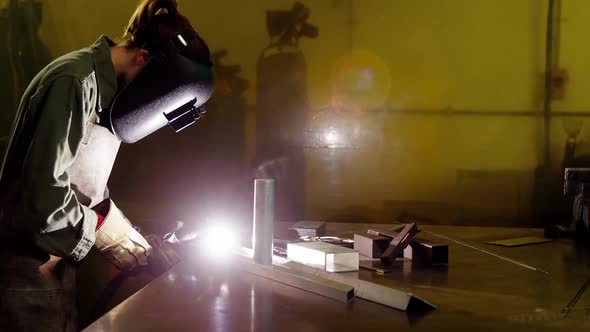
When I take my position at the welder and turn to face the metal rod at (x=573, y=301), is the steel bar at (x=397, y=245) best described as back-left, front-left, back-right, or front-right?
front-left

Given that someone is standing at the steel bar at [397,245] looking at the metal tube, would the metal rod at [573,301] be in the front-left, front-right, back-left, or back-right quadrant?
back-left

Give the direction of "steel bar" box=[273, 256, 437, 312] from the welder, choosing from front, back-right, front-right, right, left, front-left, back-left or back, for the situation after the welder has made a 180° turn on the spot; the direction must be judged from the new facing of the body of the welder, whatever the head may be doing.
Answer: back-left

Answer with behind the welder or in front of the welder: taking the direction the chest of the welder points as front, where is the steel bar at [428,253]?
in front

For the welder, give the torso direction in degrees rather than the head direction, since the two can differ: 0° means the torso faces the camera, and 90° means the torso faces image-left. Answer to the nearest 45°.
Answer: approximately 270°

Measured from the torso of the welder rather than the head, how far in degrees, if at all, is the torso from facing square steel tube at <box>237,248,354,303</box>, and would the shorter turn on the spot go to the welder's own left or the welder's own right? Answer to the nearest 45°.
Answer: approximately 45° to the welder's own right

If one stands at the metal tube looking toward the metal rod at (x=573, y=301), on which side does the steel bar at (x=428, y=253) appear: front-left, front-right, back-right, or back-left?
front-left

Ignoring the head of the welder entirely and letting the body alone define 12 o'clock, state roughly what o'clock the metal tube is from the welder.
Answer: The metal tube is roughly at 1 o'clock from the welder.

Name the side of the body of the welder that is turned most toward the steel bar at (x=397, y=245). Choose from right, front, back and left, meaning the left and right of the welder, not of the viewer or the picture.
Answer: front

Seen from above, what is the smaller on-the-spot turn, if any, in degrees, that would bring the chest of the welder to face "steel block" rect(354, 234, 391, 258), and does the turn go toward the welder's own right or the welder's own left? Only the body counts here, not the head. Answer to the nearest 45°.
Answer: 0° — they already face it

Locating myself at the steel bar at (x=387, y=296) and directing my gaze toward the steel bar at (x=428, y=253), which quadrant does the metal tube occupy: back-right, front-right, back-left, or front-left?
front-left

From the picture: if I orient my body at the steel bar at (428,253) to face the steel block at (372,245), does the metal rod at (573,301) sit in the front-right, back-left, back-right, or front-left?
back-left

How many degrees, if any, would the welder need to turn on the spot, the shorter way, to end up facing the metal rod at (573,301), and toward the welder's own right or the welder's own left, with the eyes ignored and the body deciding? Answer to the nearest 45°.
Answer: approximately 45° to the welder's own right
